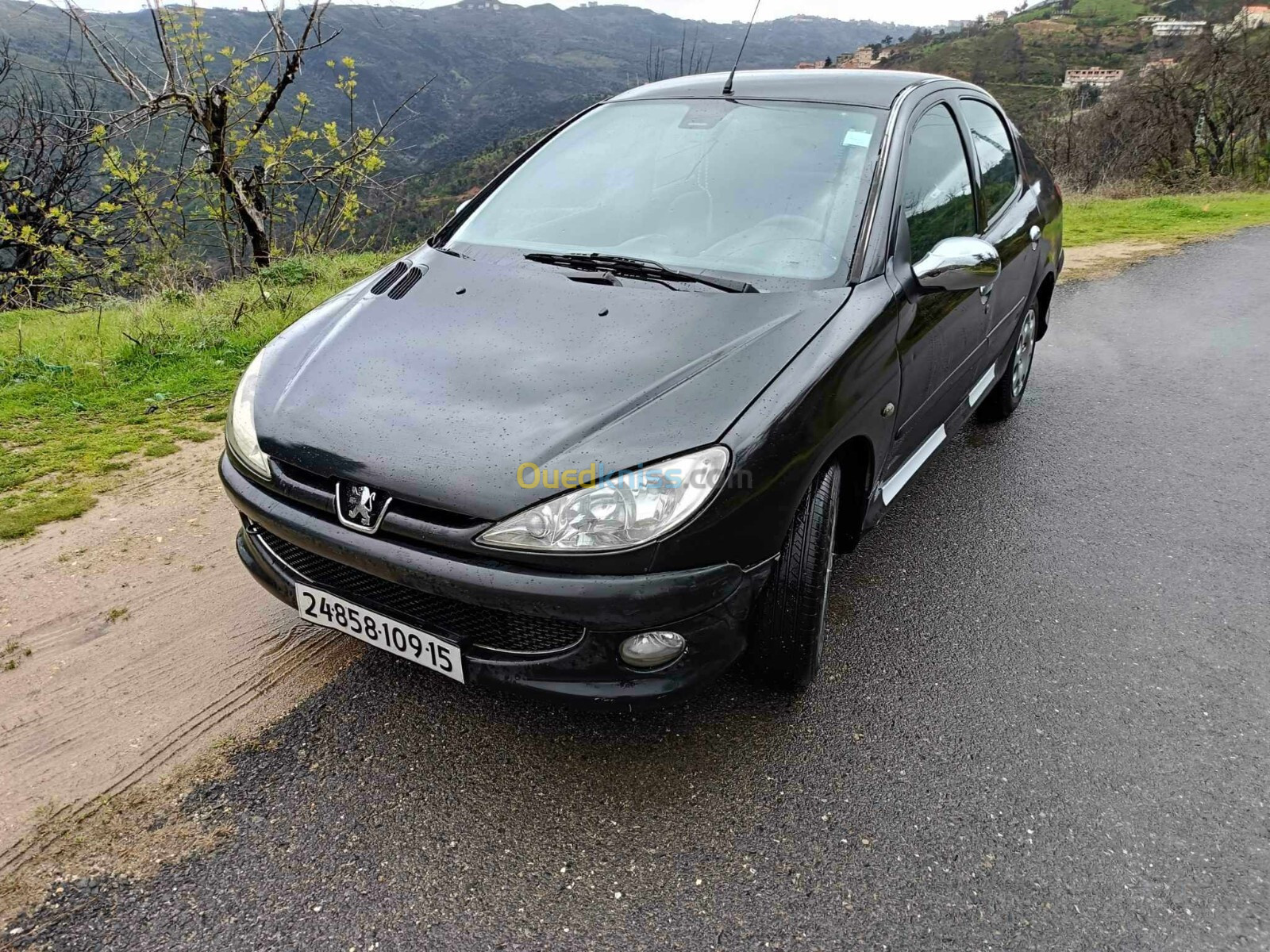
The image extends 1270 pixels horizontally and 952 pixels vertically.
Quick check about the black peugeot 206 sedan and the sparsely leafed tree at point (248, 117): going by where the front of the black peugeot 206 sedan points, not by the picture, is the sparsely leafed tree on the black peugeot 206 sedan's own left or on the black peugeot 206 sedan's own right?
on the black peugeot 206 sedan's own right

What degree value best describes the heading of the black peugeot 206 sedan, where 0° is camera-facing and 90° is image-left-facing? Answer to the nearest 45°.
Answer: approximately 45°

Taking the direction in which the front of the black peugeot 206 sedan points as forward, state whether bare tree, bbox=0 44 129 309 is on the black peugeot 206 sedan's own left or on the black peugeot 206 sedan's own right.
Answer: on the black peugeot 206 sedan's own right
